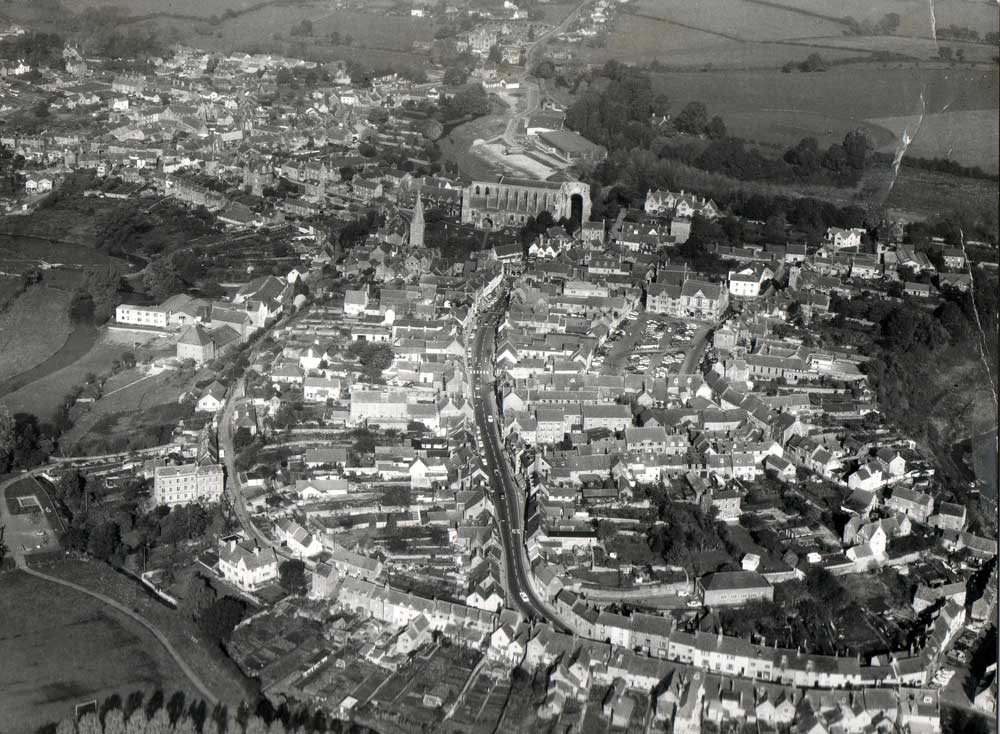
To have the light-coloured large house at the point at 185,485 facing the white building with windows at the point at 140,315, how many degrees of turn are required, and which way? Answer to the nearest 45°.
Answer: approximately 180°

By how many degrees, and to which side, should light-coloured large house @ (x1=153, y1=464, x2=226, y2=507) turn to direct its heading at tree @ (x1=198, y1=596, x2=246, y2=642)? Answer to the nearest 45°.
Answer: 0° — it already faces it

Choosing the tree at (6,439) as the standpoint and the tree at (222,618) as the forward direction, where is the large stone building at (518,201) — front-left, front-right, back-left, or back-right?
back-left

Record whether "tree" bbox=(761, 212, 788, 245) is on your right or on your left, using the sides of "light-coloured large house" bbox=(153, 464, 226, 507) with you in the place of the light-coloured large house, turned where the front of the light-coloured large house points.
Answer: on your left

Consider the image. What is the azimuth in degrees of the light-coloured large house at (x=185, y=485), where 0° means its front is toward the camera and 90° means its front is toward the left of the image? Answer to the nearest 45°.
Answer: approximately 0°

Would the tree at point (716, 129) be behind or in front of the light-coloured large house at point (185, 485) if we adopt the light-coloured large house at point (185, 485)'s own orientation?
behind

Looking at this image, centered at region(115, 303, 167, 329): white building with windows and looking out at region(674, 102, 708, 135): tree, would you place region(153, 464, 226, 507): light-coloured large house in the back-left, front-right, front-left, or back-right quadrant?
back-right

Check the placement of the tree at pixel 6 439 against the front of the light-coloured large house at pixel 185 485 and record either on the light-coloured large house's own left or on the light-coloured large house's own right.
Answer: on the light-coloured large house's own right

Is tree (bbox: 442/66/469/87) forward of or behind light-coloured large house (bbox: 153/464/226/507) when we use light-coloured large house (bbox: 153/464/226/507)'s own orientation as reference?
behind

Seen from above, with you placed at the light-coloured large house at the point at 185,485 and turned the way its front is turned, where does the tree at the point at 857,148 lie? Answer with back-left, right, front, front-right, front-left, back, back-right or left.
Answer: back-left

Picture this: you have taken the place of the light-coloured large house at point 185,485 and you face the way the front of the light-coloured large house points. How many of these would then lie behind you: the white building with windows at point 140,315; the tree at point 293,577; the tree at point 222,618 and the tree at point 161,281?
2

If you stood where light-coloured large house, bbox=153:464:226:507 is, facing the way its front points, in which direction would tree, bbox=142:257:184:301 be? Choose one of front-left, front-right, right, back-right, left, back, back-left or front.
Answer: back

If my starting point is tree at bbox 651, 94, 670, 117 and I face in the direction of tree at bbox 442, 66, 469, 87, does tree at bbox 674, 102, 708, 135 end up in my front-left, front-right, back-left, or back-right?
back-left
